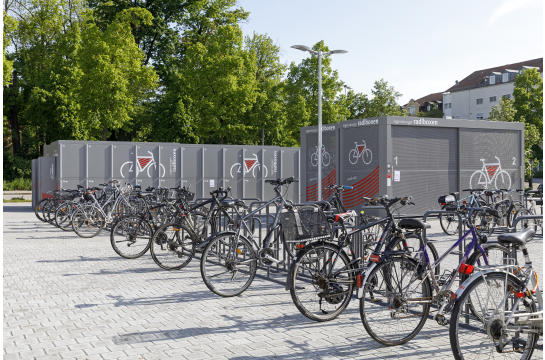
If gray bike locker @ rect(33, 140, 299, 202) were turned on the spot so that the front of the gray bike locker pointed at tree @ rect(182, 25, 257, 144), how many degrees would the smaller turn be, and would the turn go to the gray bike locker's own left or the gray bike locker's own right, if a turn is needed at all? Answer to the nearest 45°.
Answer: approximately 180°

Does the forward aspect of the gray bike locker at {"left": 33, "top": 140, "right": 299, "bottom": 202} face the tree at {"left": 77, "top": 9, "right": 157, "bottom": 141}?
no

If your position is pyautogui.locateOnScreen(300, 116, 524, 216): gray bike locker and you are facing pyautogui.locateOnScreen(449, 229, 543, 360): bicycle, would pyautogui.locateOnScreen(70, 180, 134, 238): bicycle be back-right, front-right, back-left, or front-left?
front-right

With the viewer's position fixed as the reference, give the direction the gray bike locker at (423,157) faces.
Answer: facing the viewer and to the right of the viewer

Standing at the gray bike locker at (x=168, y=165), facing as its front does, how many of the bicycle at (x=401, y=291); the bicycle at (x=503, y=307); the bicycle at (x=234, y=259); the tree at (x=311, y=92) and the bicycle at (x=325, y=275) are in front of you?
4

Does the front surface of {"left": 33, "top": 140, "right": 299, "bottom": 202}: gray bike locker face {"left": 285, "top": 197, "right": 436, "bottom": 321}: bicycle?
yes

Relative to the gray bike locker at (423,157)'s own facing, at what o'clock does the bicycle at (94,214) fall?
The bicycle is roughly at 3 o'clock from the gray bike locker.

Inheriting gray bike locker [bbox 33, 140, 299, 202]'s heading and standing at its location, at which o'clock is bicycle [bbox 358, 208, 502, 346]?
The bicycle is roughly at 12 o'clock from the gray bike locker.
